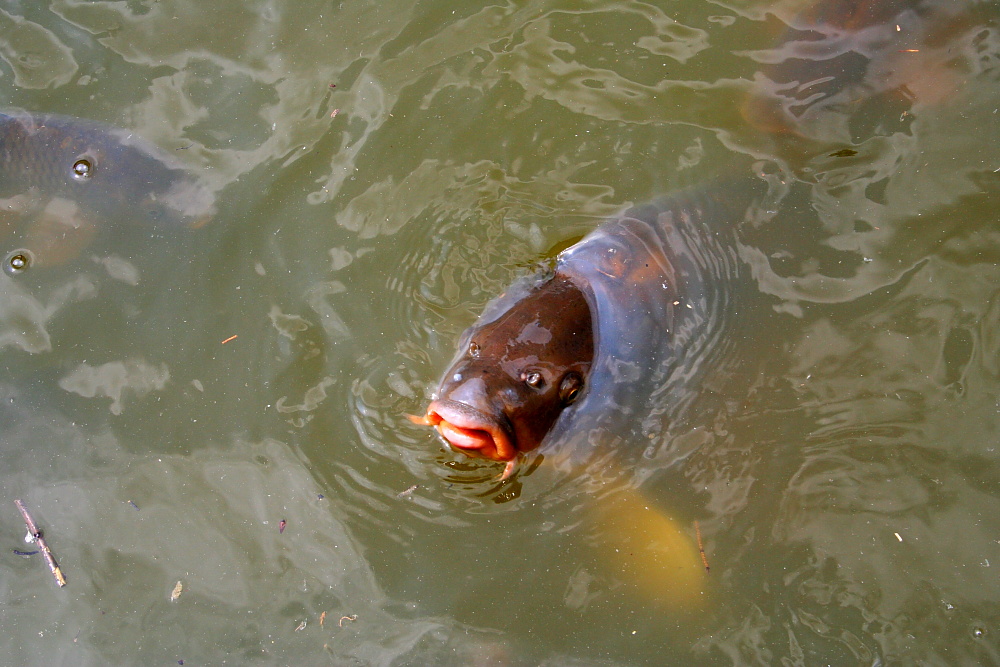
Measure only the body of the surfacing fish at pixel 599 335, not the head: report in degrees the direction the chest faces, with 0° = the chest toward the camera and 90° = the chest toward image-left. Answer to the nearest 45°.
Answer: approximately 45°

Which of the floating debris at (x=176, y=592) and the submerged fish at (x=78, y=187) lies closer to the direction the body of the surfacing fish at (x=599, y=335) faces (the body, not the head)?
the floating debris

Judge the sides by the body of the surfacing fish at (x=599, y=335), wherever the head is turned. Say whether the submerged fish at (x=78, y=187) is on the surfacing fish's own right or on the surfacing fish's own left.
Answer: on the surfacing fish's own right

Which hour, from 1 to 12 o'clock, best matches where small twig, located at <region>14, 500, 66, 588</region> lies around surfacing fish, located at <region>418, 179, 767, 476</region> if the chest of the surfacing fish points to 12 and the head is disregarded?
The small twig is roughly at 1 o'clock from the surfacing fish.
